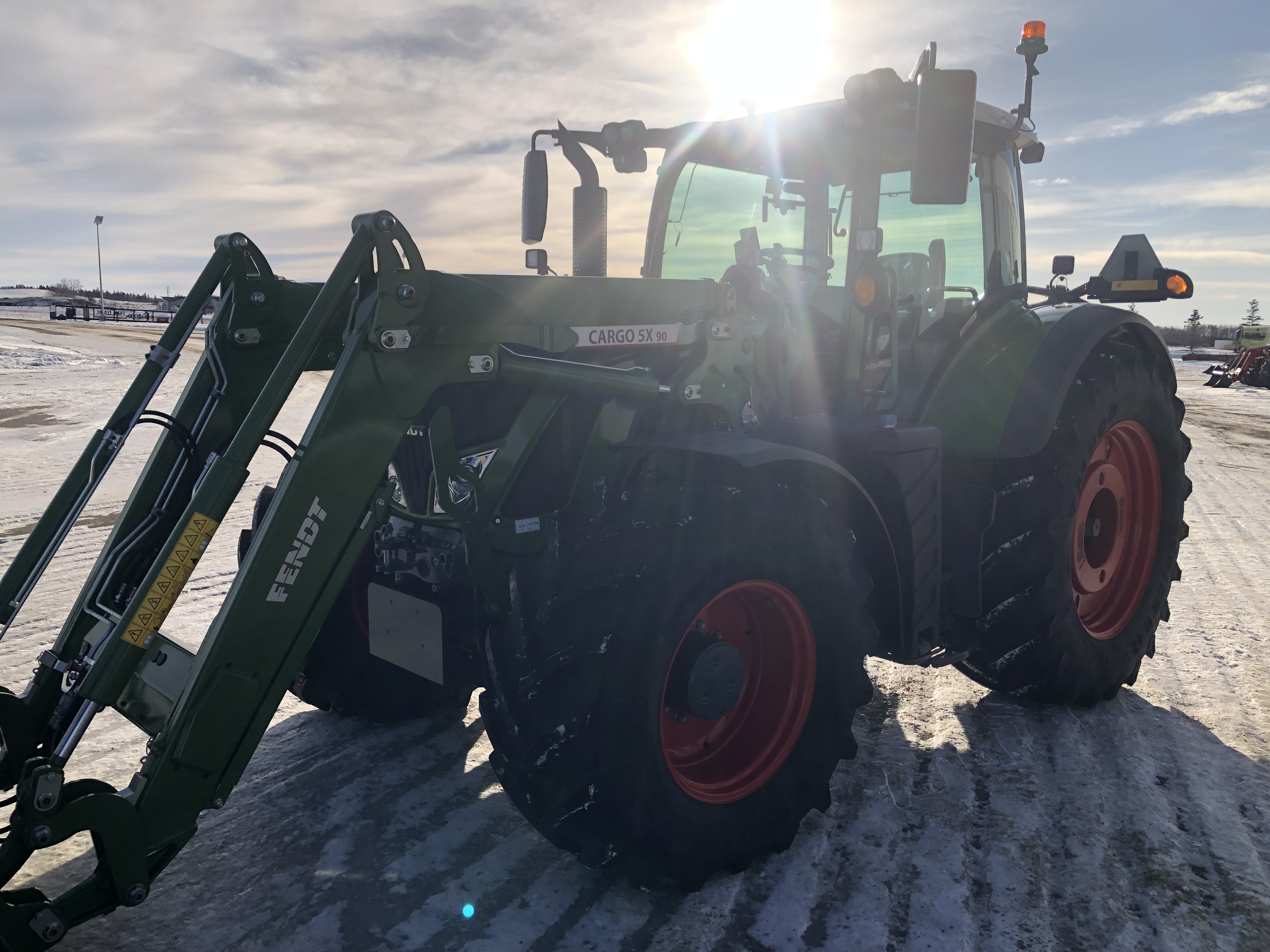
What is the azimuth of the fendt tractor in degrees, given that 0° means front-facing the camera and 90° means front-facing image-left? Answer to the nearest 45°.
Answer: approximately 45°
